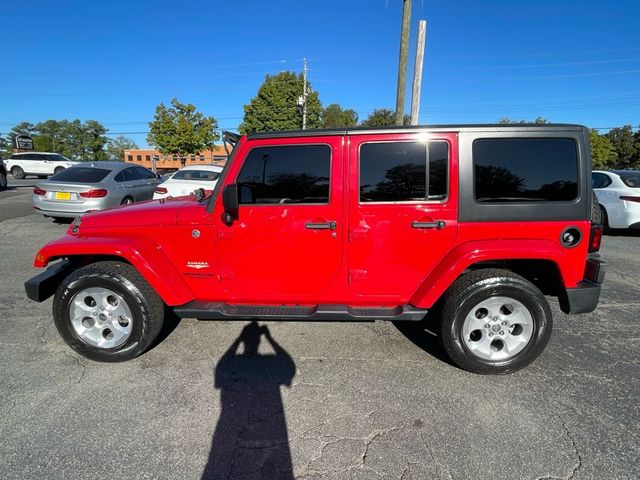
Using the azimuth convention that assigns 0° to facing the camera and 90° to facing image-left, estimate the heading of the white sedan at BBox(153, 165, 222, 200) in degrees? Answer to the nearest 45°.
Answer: approximately 225°

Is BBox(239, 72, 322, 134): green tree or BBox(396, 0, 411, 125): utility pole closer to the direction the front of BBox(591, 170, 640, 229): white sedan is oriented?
the green tree

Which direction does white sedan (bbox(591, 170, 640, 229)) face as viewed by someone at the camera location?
facing away from the viewer and to the left of the viewer

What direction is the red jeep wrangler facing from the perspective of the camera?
to the viewer's left

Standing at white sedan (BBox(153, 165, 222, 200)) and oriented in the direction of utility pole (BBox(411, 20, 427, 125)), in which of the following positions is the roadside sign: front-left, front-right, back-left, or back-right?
back-left

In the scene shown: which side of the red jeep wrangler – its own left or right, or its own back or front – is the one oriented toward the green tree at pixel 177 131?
right

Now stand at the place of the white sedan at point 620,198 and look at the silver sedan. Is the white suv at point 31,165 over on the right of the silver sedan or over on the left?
right

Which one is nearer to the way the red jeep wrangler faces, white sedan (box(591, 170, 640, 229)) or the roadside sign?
the roadside sign

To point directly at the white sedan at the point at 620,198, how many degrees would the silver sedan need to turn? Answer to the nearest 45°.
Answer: approximately 90° to its right

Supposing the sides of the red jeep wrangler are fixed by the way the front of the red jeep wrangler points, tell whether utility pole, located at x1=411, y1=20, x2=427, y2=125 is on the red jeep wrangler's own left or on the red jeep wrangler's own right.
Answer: on the red jeep wrangler's own right

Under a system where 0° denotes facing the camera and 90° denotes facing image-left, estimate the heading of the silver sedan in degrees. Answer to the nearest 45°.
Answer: approximately 225°

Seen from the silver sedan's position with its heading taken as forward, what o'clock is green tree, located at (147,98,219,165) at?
The green tree is roughly at 11 o'clock from the silver sedan.
